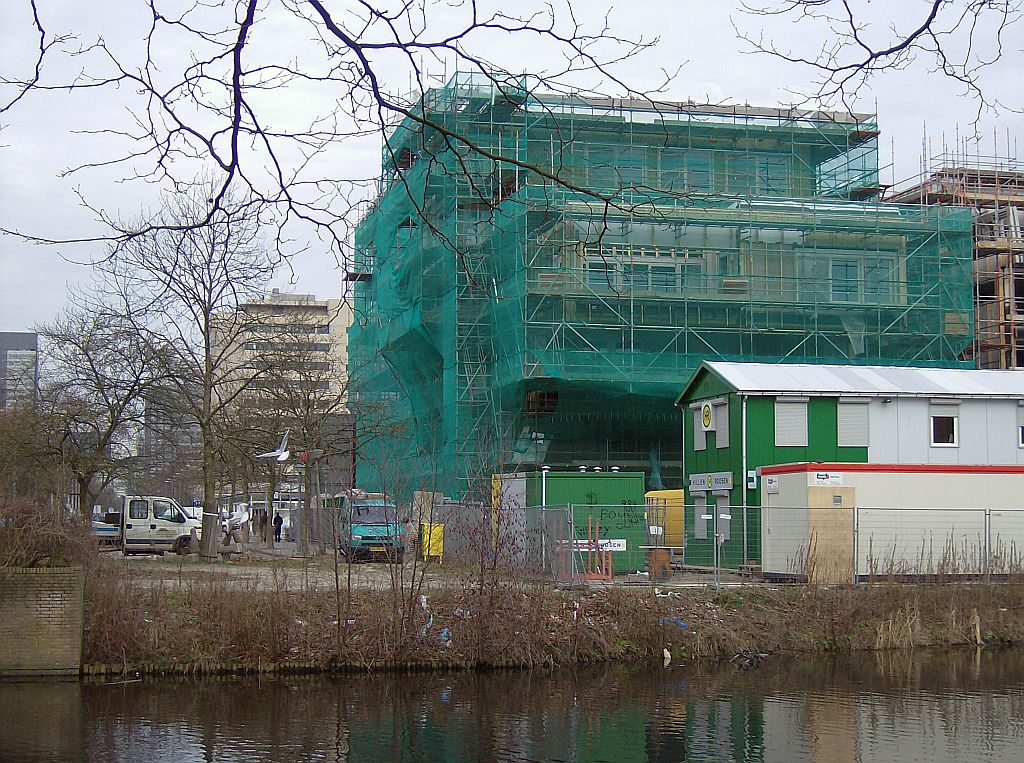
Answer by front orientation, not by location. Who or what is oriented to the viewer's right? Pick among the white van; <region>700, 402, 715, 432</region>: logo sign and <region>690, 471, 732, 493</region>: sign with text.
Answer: the white van

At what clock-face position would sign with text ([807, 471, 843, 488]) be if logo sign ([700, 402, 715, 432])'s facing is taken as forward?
The sign with text is roughly at 10 o'clock from the logo sign.

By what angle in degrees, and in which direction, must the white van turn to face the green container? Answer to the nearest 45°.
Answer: approximately 45° to its right

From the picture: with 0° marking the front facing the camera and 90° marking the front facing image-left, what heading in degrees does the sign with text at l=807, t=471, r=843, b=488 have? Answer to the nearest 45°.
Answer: approximately 0°

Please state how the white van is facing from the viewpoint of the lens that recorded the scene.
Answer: facing to the right of the viewer

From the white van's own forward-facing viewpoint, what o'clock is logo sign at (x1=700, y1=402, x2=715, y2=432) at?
The logo sign is roughly at 1 o'clock from the white van.

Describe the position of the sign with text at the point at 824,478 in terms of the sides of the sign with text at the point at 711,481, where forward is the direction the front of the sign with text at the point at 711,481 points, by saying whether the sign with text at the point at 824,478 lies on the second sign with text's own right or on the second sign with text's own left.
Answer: on the second sign with text's own left

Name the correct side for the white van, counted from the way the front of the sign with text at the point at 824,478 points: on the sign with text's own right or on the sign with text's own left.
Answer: on the sign with text's own right

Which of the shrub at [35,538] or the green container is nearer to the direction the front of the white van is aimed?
the green container

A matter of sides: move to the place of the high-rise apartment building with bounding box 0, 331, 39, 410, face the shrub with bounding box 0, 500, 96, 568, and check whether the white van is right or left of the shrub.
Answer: left
